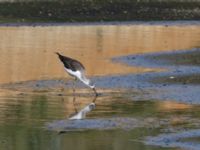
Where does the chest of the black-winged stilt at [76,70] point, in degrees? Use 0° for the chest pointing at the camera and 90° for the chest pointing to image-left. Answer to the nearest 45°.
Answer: approximately 270°
